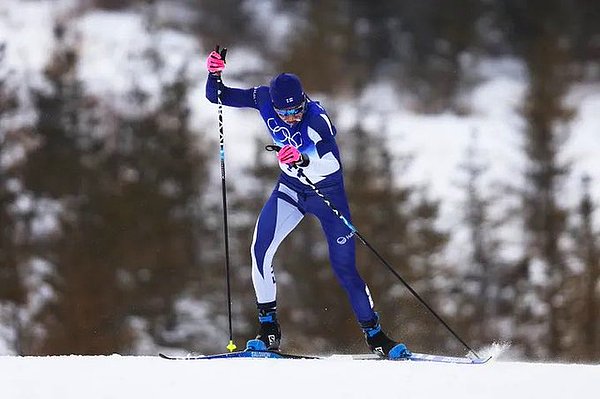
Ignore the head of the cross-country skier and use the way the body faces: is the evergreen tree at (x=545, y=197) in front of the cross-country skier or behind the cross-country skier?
behind

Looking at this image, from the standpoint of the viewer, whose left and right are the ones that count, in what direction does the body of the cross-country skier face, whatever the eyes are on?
facing the viewer

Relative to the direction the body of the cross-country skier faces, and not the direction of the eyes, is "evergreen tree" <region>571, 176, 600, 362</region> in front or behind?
behind
